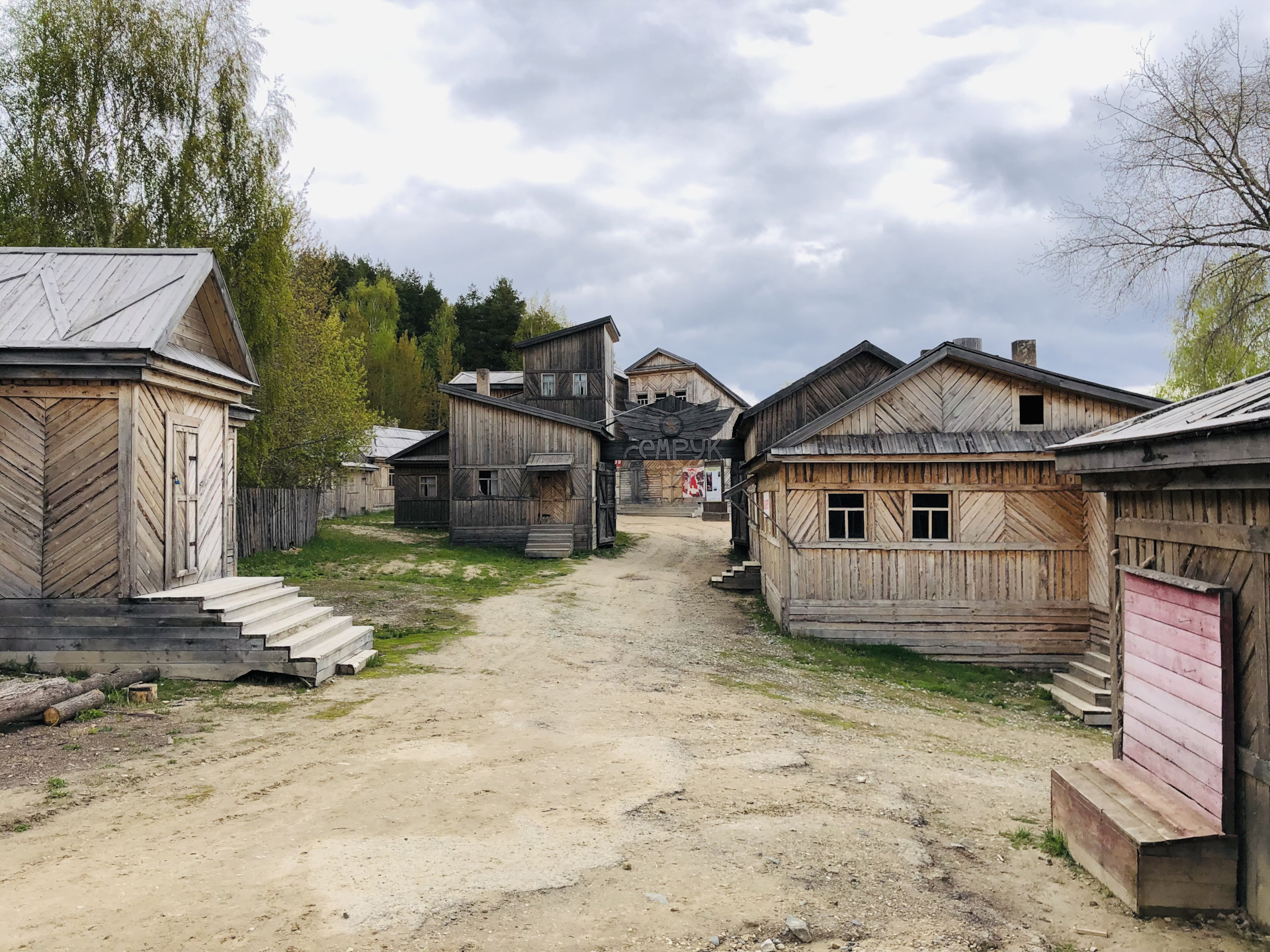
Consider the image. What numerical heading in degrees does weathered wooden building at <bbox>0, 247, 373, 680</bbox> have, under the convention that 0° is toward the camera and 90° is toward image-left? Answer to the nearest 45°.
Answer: approximately 315°

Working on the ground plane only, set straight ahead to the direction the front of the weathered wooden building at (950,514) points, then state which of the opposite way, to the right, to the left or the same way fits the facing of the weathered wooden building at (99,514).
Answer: to the left

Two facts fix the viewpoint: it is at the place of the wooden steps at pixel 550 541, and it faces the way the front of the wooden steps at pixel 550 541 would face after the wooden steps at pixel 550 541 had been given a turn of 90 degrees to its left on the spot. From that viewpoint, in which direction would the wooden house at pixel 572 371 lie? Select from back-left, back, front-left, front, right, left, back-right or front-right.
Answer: left

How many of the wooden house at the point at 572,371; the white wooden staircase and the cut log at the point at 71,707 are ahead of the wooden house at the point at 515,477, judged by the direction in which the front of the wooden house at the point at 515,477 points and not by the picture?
2

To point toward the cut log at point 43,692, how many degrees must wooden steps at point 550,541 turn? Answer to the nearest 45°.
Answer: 0° — it already faces it

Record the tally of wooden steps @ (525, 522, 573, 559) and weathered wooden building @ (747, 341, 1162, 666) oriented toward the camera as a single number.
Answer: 2

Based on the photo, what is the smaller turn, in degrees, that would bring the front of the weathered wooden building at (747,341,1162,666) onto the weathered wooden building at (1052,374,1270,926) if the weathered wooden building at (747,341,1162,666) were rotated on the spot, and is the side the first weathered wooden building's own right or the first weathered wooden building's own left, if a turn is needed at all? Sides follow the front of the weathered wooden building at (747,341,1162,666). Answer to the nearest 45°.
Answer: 0° — it already faces it

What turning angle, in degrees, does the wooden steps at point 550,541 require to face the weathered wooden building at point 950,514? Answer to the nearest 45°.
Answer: approximately 45° to its left

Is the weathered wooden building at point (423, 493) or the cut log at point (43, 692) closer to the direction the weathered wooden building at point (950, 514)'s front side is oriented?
the cut log

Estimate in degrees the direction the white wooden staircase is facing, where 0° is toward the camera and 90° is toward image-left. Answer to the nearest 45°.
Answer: approximately 315°

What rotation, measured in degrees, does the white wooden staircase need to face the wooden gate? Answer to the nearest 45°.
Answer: approximately 90° to its left
